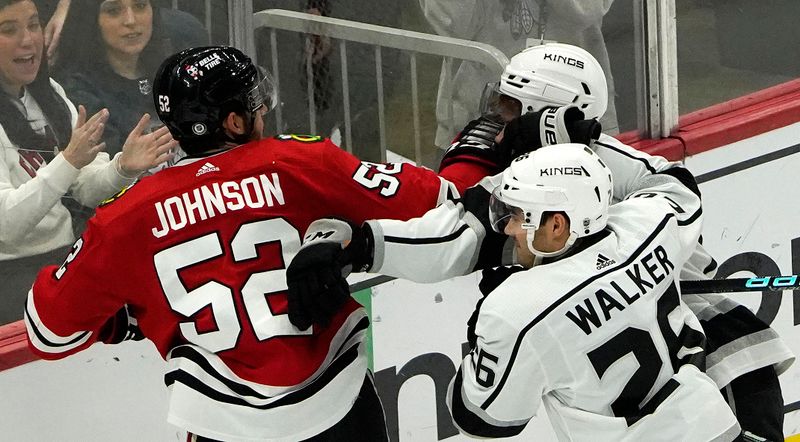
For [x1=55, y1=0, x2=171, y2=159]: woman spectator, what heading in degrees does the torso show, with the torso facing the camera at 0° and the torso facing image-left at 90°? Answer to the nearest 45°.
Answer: approximately 315°

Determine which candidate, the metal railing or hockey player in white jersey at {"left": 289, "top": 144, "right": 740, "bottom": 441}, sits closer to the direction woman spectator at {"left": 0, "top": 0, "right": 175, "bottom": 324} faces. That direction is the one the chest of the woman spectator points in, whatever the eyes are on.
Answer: the hockey player in white jersey

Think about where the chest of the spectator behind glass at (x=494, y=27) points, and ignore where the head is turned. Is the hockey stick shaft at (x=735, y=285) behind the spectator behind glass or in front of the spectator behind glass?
in front

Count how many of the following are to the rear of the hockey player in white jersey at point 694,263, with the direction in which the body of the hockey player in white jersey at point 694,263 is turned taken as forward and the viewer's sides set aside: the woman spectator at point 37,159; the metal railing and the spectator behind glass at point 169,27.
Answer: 0

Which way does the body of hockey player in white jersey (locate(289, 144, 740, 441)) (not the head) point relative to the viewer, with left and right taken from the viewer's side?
facing away from the viewer and to the left of the viewer

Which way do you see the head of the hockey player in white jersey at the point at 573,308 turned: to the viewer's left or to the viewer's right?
to the viewer's left

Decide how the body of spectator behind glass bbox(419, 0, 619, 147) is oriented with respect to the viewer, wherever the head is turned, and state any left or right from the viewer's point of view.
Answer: facing the viewer

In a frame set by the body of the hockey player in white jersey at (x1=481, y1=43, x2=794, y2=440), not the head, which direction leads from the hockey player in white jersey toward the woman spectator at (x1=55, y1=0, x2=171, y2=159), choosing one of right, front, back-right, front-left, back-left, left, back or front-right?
front

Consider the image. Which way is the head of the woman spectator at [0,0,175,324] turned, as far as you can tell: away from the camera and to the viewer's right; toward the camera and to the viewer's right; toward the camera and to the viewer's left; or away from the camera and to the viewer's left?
toward the camera and to the viewer's right

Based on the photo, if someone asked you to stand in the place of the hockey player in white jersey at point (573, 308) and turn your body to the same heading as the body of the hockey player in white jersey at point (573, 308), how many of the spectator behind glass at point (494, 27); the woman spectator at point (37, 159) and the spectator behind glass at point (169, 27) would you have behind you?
0

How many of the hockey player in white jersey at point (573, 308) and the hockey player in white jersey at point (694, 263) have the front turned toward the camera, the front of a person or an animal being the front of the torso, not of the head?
0

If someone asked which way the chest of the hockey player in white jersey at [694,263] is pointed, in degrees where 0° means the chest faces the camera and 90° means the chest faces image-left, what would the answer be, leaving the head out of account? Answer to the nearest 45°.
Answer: approximately 90°

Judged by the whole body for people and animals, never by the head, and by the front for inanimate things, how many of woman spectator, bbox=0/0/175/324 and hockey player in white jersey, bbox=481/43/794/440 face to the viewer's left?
1

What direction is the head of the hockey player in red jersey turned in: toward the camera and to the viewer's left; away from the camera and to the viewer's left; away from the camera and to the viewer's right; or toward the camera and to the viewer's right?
away from the camera and to the viewer's right

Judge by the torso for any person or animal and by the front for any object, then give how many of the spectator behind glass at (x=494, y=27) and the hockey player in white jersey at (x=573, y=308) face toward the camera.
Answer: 1

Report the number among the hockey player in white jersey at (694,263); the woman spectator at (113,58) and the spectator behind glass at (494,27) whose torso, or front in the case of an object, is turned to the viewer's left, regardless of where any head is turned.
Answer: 1

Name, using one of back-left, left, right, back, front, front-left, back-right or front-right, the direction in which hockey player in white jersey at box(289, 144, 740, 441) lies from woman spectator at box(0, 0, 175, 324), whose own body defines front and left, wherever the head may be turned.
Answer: front

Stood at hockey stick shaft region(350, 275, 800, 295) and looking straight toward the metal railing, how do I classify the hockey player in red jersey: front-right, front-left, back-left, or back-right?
front-left

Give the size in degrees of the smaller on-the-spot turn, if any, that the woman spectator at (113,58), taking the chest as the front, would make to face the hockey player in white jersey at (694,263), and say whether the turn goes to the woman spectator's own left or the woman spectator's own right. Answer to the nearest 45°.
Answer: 0° — they already face them

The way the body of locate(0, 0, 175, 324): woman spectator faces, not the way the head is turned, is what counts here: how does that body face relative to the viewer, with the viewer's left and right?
facing the viewer and to the right of the viewer

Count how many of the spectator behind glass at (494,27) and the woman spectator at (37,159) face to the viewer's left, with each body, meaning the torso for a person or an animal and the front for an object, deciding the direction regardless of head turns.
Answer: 0
